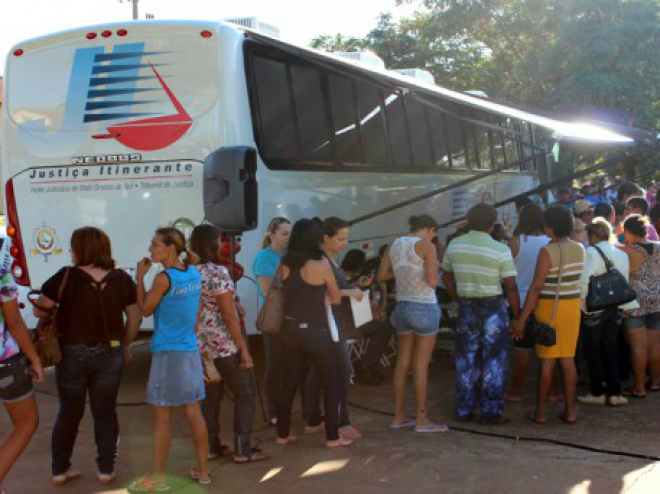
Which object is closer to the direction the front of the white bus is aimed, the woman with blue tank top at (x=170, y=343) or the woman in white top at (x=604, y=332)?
the woman in white top

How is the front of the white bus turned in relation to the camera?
facing away from the viewer and to the right of the viewer

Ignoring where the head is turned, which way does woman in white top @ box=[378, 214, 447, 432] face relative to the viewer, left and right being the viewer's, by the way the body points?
facing away from the viewer and to the right of the viewer

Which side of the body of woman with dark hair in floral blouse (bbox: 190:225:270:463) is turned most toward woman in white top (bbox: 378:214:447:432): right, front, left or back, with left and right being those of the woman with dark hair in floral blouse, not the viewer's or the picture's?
front

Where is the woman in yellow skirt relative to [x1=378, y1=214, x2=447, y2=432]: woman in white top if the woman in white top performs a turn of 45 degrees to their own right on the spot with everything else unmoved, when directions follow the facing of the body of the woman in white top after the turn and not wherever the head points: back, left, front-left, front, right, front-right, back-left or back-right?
front

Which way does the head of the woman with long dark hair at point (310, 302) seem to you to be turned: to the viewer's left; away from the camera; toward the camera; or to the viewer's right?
away from the camera

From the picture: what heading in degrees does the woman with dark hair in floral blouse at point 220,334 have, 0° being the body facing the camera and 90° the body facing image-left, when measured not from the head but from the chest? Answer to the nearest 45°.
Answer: approximately 225°
